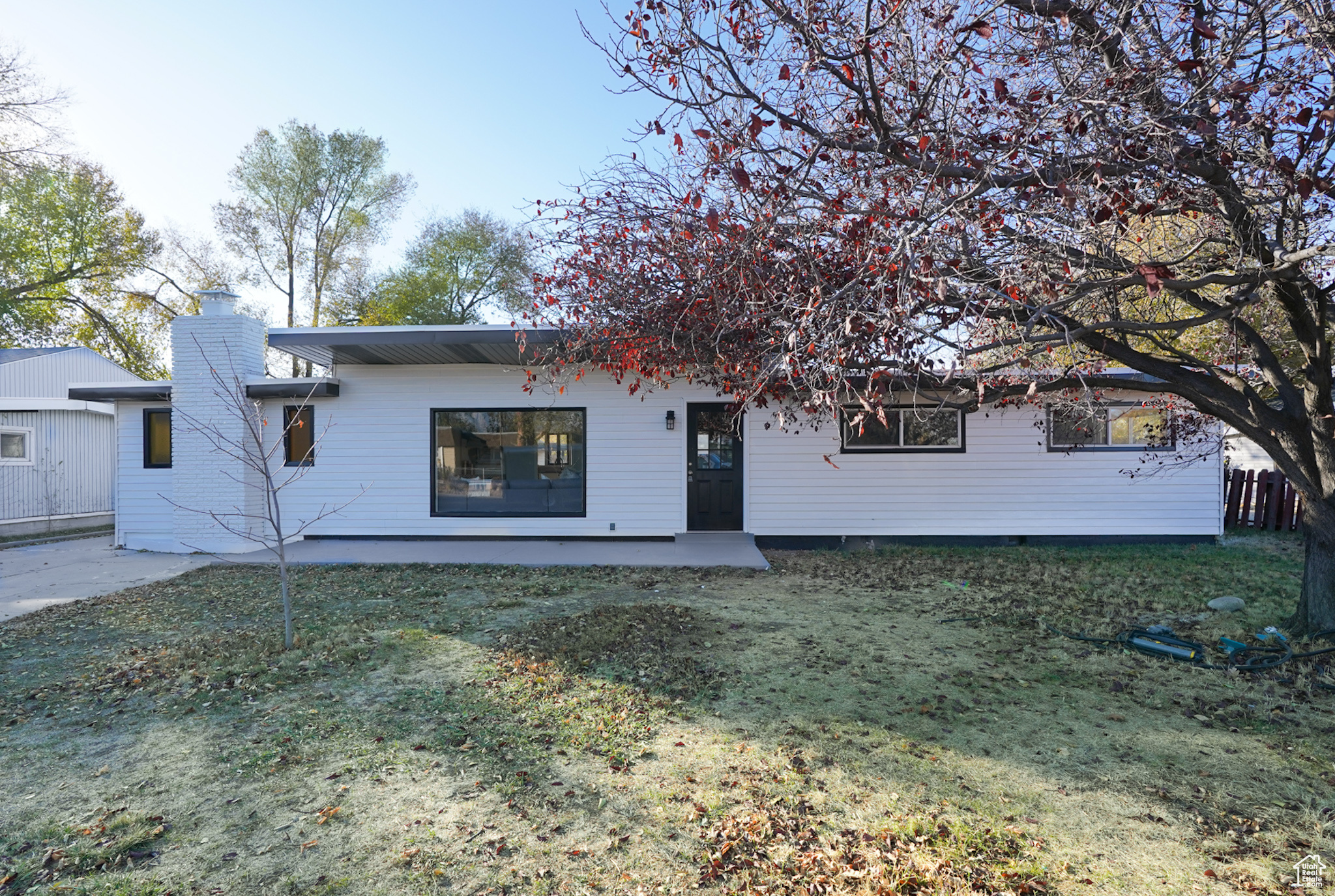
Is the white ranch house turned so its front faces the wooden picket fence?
no

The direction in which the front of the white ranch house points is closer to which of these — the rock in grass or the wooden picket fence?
the rock in grass

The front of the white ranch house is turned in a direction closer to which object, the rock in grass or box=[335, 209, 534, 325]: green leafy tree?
the rock in grass

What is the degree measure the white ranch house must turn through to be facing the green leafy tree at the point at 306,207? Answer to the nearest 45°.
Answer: approximately 135° to its right

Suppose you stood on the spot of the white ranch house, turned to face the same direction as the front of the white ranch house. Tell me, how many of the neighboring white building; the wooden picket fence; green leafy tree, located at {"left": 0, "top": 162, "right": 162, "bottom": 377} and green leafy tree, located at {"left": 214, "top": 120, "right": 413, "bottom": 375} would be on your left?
1

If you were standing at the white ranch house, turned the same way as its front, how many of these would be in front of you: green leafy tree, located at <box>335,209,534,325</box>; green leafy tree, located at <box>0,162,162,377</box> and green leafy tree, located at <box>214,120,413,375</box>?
0

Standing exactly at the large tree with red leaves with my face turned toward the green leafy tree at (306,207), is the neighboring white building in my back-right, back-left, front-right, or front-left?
front-left

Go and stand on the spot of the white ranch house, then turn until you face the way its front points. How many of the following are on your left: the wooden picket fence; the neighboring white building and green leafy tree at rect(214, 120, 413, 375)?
1

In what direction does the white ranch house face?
toward the camera

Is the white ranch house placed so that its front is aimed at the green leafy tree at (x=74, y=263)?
no

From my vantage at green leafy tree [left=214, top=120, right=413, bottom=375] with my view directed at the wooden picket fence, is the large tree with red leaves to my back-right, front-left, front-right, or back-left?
front-right

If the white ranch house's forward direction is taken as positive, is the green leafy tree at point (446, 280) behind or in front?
behind

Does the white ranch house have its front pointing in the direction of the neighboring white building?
no

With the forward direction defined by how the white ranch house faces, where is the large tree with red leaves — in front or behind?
in front

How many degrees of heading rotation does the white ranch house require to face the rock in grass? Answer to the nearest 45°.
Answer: approximately 45° to its left
